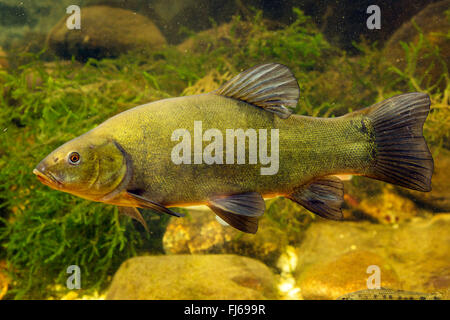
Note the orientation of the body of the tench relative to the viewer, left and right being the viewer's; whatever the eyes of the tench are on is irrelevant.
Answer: facing to the left of the viewer

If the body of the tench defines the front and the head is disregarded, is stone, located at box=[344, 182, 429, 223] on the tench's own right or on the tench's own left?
on the tench's own right
